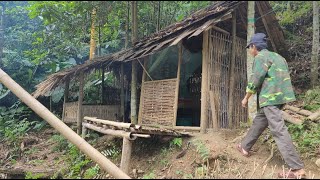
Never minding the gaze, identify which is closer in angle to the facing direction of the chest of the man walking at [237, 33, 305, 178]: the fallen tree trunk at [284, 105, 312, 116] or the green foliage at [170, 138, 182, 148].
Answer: the green foliage

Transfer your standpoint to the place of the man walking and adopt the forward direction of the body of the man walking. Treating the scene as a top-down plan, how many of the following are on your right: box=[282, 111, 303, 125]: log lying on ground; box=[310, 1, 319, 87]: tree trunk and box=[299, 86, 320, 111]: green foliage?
3

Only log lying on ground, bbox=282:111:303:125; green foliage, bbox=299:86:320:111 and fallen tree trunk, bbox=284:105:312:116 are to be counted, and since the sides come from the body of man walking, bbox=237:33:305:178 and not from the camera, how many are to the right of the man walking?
3

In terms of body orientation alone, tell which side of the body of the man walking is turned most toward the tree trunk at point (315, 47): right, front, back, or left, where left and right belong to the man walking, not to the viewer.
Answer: right

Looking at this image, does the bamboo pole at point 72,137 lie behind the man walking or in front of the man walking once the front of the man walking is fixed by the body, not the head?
in front

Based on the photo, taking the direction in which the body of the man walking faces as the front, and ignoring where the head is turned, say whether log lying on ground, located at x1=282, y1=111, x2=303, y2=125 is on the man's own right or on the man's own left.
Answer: on the man's own right

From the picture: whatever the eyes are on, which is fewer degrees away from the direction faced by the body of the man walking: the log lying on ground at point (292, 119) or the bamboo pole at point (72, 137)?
the bamboo pole

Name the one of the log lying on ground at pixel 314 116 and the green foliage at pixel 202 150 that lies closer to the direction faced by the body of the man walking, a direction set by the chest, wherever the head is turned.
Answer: the green foliage

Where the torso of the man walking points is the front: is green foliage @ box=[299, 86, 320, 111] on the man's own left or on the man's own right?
on the man's own right

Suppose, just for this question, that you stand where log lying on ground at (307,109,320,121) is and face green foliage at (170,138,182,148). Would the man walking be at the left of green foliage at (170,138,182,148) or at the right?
left

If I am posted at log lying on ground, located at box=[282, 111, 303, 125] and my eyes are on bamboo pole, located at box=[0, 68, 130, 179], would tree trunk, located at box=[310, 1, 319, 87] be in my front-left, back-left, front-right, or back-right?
back-right

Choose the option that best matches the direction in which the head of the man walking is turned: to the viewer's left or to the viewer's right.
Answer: to the viewer's left

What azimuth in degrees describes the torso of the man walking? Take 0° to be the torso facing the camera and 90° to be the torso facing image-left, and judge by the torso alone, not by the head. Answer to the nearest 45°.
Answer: approximately 90°
